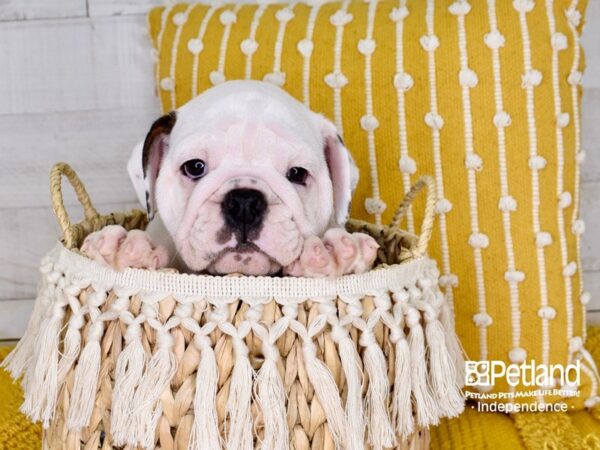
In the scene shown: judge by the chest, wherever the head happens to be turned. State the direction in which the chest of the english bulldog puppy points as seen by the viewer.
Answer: toward the camera
